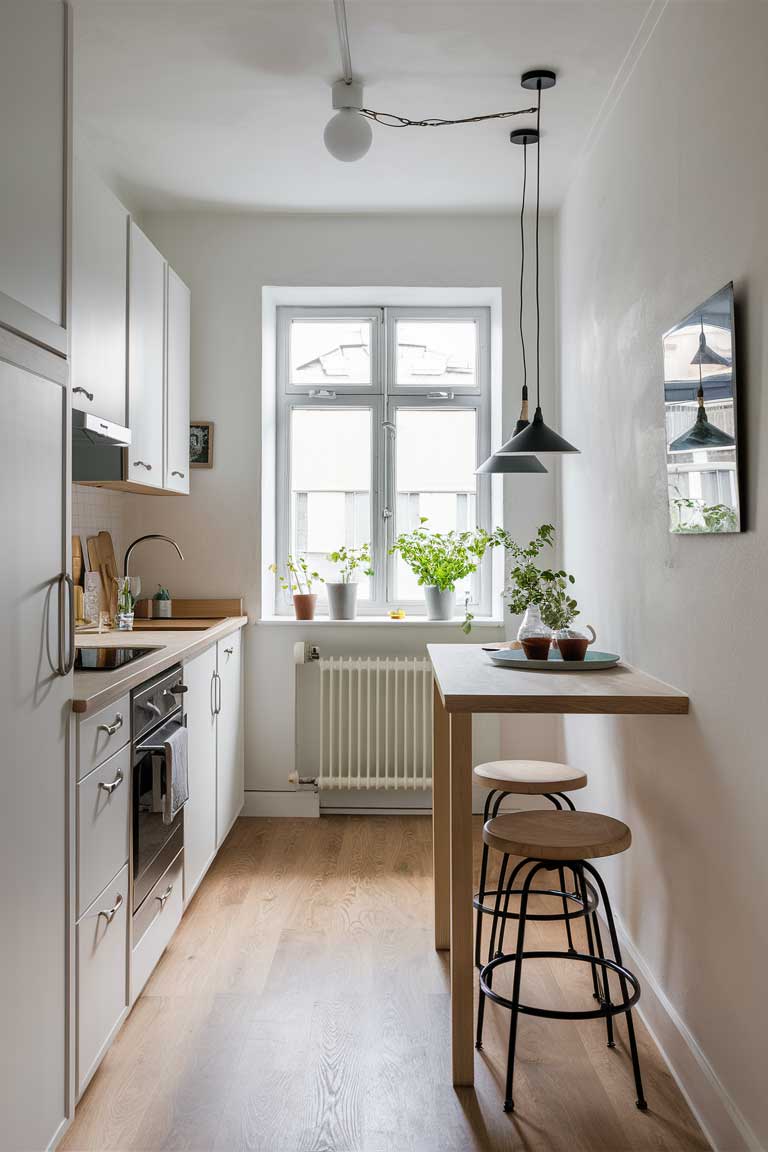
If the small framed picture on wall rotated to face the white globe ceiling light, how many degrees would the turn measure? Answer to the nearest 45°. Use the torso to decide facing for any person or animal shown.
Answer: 0° — it already faces it

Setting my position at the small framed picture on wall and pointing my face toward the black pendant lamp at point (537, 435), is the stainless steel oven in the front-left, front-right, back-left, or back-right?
front-right

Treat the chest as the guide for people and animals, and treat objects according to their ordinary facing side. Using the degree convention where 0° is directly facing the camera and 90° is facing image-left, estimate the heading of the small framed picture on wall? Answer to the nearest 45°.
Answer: approximately 0°

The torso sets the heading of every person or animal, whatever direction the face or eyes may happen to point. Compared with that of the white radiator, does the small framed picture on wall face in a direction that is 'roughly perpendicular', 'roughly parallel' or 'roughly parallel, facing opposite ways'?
roughly parallel

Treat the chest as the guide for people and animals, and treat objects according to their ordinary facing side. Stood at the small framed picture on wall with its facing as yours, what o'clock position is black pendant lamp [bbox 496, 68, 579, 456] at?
The black pendant lamp is roughly at 11 o'clock from the small framed picture on wall.

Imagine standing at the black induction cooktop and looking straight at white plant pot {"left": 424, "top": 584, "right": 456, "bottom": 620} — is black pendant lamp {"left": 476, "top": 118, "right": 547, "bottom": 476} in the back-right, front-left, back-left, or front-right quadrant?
front-right

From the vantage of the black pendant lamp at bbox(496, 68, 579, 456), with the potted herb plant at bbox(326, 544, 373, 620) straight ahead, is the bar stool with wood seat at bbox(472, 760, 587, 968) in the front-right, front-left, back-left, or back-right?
back-left

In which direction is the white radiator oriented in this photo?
toward the camera
